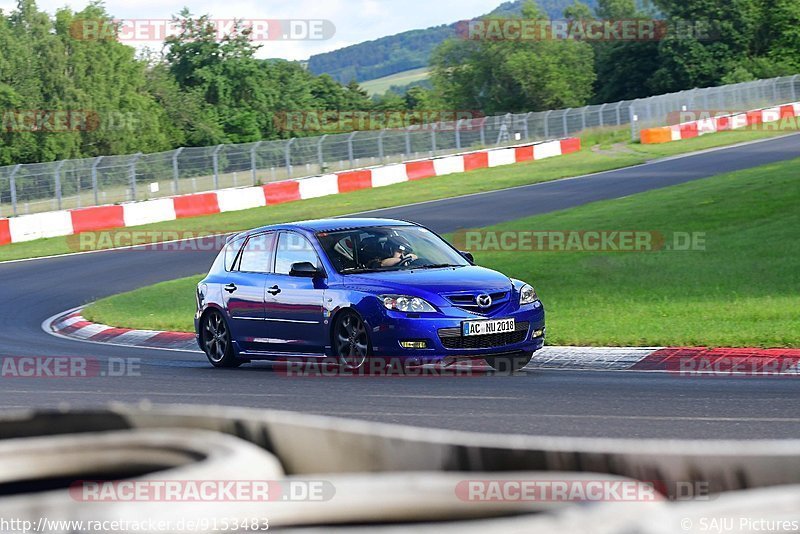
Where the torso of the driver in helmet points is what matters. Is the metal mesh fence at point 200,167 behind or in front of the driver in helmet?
behind

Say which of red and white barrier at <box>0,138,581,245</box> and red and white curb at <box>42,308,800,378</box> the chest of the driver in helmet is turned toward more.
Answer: the red and white curb

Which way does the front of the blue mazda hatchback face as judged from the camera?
facing the viewer and to the right of the viewer

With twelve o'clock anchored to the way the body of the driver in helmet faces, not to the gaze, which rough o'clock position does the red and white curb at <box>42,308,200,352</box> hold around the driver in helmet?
The red and white curb is roughly at 6 o'clock from the driver in helmet.

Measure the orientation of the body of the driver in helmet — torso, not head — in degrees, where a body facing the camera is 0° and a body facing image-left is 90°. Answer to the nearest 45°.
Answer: approximately 315°

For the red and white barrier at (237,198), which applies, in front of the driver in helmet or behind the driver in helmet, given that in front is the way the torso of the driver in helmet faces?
behind

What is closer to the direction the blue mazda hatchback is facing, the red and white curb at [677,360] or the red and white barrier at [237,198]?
the red and white curb

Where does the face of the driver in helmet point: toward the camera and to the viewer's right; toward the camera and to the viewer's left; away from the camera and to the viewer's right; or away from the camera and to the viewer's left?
toward the camera and to the viewer's right

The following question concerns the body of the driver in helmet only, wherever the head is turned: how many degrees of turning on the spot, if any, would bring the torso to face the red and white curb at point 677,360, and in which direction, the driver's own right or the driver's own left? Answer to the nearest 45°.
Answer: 0° — they already face it

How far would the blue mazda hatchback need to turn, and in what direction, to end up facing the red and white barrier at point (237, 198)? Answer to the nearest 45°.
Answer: approximately 135° to its left

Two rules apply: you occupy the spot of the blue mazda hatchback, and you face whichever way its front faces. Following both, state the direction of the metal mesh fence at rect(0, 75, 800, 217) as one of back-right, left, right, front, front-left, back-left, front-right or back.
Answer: back-left
